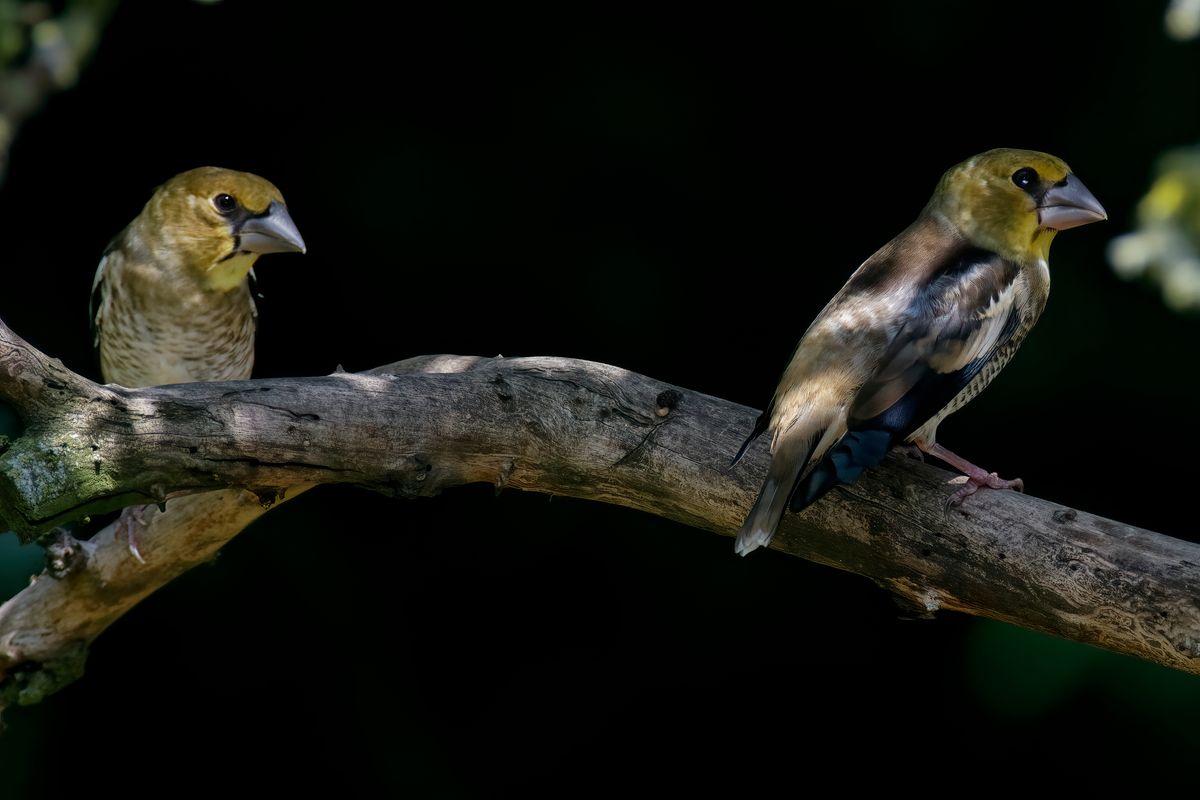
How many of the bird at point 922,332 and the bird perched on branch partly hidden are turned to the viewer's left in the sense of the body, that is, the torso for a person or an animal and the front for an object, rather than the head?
0

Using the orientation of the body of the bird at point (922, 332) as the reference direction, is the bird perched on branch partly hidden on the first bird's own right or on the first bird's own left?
on the first bird's own left

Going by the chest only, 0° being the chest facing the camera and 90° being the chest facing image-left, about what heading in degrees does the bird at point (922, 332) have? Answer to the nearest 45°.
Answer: approximately 225°
